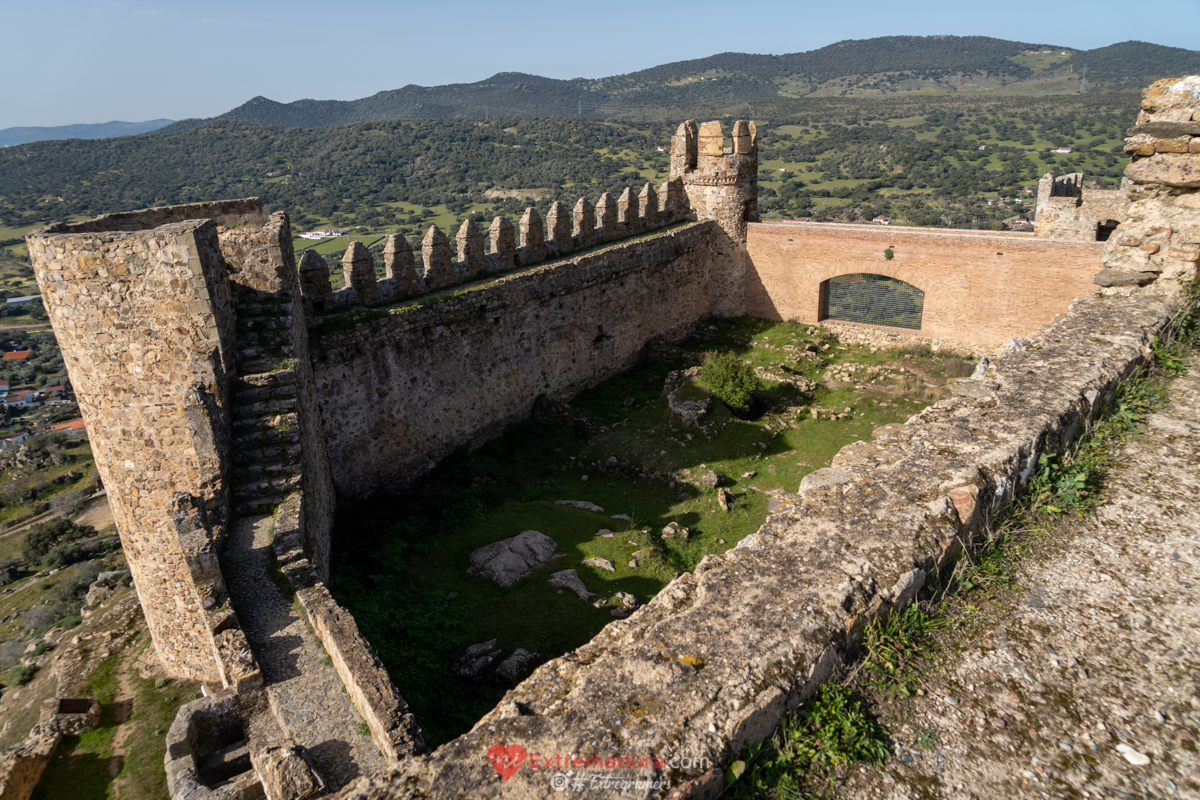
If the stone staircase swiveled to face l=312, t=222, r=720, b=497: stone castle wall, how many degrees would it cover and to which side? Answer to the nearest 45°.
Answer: approximately 135° to its left

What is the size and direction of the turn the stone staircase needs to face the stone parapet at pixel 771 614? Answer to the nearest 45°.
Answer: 0° — it already faces it

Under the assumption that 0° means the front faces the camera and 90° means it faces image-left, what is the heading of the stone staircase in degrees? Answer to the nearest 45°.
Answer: approximately 0°

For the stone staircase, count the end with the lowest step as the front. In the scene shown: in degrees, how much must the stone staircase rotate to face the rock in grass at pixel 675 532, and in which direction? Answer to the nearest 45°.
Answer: approximately 90° to its left

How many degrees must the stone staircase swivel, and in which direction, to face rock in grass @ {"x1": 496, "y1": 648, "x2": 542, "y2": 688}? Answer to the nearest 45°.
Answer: approximately 45° to its left

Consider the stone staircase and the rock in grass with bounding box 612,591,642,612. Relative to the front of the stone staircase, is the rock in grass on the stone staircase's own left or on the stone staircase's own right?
on the stone staircase's own left

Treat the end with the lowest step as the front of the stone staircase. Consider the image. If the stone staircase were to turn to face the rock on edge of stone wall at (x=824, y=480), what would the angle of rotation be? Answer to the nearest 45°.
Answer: approximately 45° to its left

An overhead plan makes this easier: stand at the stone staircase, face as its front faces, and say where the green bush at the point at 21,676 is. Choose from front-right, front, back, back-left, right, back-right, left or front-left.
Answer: back-right
